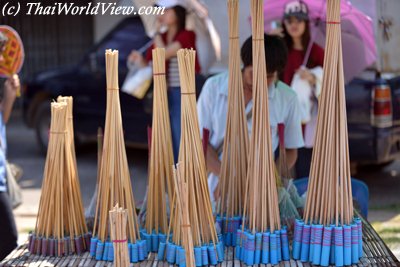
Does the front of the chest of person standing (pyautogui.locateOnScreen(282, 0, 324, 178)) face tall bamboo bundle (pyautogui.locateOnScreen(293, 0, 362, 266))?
yes

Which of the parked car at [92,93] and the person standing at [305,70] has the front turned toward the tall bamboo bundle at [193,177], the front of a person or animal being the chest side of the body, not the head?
the person standing

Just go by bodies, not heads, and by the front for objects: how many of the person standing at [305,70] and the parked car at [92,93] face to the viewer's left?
1

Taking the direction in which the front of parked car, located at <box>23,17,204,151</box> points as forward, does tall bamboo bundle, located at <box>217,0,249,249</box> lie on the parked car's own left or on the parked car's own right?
on the parked car's own left

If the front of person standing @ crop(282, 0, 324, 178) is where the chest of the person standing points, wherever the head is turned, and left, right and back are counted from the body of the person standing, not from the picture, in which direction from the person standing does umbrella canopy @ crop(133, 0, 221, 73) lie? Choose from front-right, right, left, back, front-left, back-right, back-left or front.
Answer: back-right

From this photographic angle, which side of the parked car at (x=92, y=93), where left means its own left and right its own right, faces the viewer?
left

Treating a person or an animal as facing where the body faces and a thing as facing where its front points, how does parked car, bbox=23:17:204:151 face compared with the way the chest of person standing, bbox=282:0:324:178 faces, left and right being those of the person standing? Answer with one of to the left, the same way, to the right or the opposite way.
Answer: to the right

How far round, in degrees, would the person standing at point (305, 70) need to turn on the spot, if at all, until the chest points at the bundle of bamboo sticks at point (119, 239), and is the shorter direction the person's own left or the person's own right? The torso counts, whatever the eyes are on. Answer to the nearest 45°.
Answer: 0° — they already face it

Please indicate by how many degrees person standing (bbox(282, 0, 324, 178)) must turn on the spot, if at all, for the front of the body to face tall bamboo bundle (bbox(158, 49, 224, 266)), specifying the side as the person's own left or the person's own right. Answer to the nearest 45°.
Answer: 0° — they already face it

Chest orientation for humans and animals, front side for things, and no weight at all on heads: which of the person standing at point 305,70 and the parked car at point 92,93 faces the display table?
the person standing

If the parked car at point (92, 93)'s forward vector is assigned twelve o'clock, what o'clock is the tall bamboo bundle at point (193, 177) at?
The tall bamboo bundle is roughly at 9 o'clock from the parked car.
